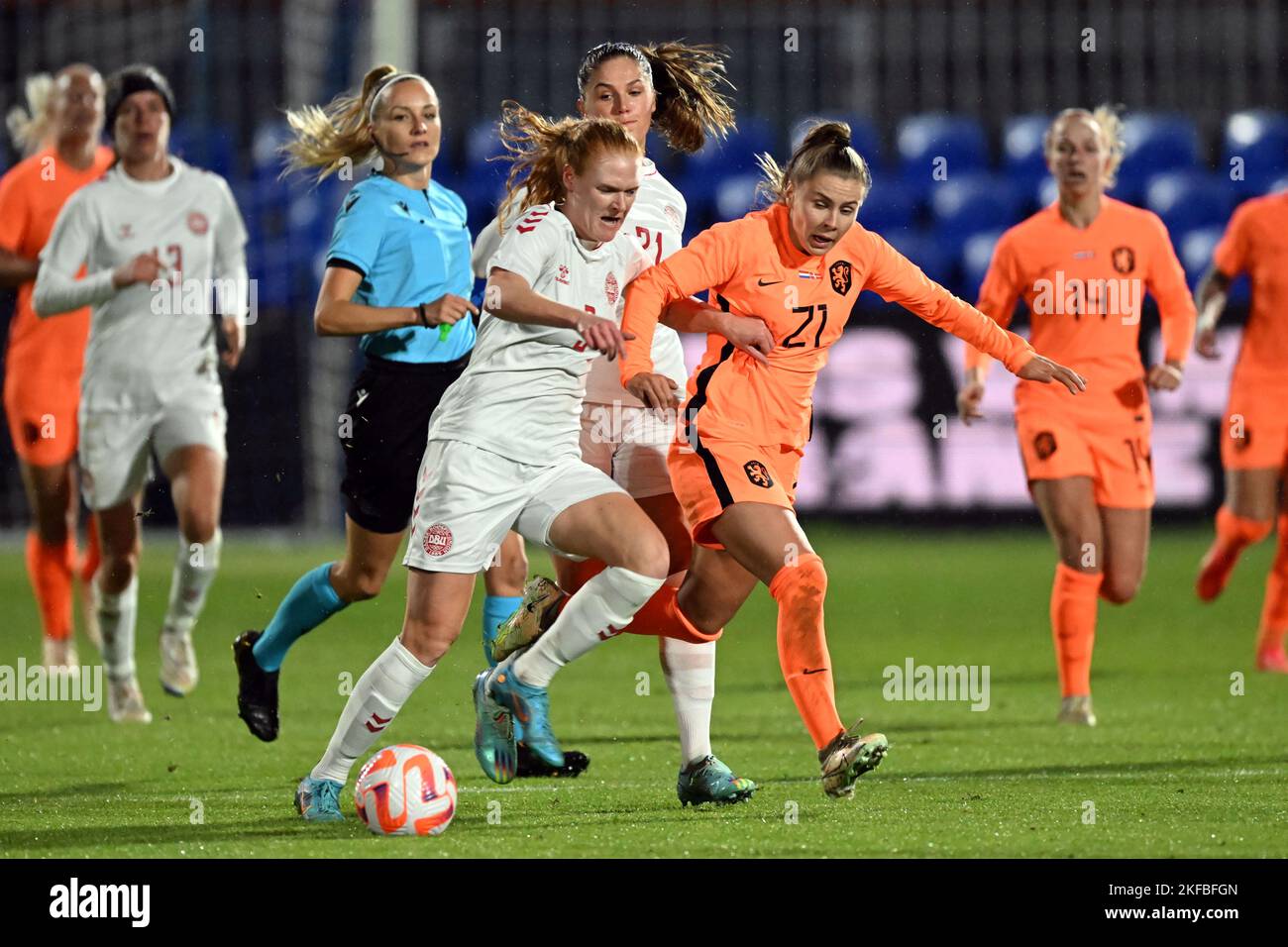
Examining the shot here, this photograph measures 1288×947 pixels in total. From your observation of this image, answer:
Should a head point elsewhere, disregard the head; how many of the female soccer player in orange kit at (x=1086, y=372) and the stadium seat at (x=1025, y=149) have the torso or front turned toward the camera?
2

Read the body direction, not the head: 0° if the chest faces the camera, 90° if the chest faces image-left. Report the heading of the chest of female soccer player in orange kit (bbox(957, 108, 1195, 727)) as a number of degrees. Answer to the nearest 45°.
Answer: approximately 0°

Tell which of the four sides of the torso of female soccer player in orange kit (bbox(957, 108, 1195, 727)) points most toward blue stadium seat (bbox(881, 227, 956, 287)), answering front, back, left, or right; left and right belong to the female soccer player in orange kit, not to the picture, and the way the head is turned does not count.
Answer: back

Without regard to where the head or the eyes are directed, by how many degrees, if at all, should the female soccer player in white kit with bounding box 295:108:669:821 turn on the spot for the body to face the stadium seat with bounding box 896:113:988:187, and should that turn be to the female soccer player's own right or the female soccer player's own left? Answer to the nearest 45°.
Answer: approximately 135° to the female soccer player's own left

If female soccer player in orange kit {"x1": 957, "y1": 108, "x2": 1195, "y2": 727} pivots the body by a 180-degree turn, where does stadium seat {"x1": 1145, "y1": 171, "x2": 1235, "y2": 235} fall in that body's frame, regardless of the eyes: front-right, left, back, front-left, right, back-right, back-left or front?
front

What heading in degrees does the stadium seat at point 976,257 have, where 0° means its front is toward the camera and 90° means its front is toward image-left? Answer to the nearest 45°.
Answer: approximately 0°

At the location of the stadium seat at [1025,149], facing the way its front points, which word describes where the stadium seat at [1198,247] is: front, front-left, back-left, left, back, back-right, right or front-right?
left

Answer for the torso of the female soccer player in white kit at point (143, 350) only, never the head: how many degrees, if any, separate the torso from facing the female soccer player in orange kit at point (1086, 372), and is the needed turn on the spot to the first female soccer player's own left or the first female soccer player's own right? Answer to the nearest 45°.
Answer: approximately 90° to the first female soccer player's own left

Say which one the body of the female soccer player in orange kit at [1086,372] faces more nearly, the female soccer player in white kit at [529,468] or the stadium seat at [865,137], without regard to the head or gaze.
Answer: the female soccer player in white kit

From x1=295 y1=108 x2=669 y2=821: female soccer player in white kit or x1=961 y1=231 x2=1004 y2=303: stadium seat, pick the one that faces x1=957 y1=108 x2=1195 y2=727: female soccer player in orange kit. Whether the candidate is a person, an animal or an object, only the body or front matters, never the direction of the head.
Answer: the stadium seat

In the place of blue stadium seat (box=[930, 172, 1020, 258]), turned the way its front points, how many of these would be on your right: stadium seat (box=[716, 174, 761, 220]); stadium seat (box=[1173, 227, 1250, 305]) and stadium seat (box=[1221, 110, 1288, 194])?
1
